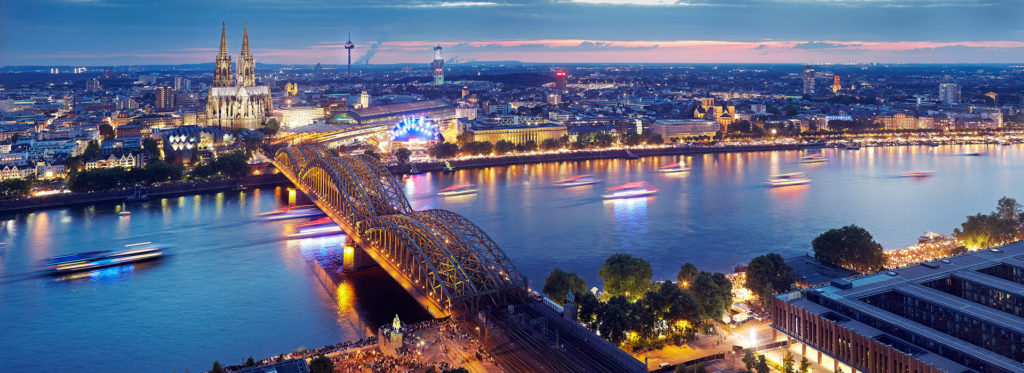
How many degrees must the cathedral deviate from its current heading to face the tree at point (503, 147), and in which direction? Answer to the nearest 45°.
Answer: approximately 135° to its right

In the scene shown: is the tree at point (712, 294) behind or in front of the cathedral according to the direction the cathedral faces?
behind

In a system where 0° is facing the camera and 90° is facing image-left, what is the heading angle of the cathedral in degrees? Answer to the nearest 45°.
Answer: approximately 180°

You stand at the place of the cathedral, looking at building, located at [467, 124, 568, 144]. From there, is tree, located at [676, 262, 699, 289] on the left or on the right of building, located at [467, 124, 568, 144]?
right

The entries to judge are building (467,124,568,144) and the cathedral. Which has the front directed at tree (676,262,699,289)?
the building

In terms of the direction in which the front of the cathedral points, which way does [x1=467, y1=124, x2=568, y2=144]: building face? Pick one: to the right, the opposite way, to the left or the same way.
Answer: the opposite way
